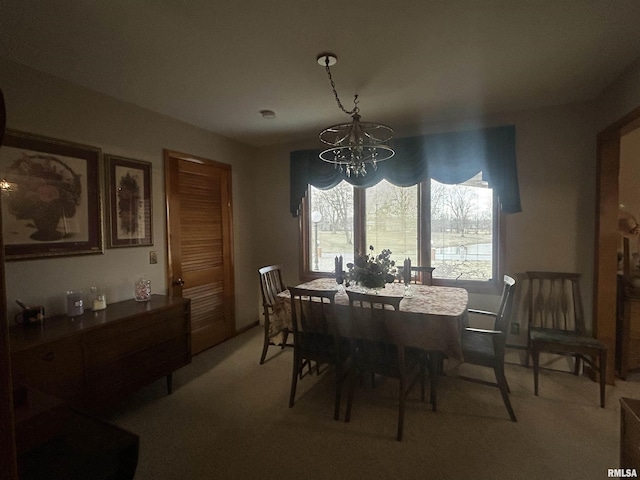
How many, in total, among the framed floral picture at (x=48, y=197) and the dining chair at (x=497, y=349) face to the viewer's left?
1

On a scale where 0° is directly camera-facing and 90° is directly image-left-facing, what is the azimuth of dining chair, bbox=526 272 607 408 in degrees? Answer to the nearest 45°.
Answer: approximately 0°

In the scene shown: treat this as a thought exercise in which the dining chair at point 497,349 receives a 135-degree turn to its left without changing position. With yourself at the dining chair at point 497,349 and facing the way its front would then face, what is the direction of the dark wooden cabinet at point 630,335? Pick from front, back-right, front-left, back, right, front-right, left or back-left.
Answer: left

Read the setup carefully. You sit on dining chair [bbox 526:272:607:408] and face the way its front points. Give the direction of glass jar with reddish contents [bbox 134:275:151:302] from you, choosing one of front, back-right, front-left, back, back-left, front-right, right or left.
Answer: front-right

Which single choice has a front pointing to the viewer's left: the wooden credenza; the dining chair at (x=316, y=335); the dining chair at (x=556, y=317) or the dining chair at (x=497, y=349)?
the dining chair at (x=497, y=349)

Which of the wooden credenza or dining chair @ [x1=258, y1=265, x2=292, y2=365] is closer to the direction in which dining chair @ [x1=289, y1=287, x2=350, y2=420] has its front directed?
the dining chair

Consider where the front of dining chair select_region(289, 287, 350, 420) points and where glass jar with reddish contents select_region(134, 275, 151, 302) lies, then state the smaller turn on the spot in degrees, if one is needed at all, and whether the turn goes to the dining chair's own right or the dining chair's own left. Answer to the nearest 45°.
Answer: approximately 135° to the dining chair's own left

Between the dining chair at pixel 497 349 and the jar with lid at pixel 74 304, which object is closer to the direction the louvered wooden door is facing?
the dining chair

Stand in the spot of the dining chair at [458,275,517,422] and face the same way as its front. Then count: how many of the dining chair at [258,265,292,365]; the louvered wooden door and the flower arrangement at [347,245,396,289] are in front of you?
3

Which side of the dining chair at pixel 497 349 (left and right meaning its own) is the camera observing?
left

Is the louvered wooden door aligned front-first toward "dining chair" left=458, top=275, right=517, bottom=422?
yes
